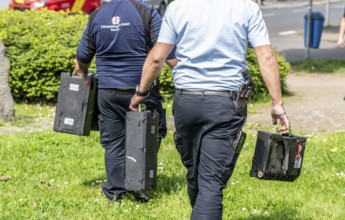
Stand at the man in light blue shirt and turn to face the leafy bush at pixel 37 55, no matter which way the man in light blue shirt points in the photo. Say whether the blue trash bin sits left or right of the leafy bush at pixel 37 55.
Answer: right

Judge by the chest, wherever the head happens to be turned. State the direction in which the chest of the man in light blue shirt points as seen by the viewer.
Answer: away from the camera

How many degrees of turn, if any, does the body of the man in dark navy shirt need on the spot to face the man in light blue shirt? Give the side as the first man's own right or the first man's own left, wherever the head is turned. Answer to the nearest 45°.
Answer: approximately 135° to the first man's own right

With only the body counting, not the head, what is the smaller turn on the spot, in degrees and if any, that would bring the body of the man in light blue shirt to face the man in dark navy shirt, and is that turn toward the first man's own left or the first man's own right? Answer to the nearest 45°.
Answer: approximately 45° to the first man's own left

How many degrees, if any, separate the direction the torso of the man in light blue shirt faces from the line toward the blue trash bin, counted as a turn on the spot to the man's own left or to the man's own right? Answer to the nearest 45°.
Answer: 0° — they already face it

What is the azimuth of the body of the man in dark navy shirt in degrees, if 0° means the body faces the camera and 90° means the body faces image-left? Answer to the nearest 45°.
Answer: approximately 180°

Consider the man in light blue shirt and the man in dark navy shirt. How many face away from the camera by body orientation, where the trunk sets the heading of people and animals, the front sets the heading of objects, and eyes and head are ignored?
2
